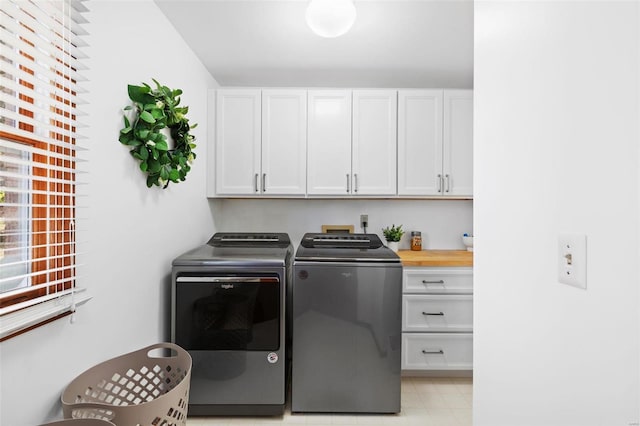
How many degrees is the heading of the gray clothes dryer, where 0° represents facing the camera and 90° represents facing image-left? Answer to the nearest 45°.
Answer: approximately 0°

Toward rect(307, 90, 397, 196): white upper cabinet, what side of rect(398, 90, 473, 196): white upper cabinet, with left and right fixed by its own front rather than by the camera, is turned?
right

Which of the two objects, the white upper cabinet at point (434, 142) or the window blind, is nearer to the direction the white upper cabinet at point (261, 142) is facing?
the window blind

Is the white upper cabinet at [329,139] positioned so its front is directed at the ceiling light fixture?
yes

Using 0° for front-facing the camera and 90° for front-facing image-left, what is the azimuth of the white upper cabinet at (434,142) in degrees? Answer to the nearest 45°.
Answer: approximately 0°

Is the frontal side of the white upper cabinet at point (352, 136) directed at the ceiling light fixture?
yes

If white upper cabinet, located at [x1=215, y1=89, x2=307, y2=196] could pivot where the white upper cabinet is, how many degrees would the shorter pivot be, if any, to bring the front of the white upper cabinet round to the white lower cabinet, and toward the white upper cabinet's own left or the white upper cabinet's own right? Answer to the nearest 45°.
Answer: approximately 90° to the white upper cabinet's own left
